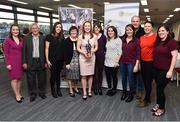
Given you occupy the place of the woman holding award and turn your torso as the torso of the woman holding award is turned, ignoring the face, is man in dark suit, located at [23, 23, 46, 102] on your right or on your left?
on your right

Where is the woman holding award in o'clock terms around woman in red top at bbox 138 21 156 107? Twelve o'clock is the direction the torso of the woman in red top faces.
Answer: The woman holding award is roughly at 2 o'clock from the woman in red top.

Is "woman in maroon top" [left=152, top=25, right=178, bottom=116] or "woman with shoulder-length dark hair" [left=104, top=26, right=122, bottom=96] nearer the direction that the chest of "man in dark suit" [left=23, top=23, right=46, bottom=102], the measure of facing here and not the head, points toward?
the woman in maroon top

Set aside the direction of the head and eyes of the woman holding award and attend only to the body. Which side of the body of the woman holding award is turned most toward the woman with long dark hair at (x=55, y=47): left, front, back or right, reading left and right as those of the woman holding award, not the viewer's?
right

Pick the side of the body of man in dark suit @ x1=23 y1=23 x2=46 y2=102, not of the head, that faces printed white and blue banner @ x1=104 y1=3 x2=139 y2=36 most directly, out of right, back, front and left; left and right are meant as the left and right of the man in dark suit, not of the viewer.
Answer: left

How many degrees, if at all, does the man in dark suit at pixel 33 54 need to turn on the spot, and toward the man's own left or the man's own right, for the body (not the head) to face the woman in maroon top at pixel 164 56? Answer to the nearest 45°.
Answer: approximately 45° to the man's own left

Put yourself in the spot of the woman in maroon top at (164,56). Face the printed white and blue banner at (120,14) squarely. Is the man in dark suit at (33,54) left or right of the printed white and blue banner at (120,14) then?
left

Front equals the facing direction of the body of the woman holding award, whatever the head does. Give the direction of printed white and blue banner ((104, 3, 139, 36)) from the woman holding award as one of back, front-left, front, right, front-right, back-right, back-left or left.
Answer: back-left

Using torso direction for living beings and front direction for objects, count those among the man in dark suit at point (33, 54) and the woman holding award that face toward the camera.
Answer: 2

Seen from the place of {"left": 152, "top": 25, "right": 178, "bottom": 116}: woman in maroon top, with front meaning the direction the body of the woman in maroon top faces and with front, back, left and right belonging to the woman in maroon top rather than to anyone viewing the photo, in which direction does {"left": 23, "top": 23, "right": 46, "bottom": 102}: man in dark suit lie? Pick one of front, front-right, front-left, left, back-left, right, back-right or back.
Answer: front-right

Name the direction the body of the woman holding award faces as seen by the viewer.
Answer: toward the camera

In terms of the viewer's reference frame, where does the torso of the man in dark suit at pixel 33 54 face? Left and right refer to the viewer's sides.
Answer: facing the viewer

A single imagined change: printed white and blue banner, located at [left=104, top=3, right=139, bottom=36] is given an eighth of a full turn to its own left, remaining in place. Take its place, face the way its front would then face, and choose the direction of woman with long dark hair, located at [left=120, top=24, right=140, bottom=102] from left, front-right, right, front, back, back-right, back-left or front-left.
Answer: front-right
